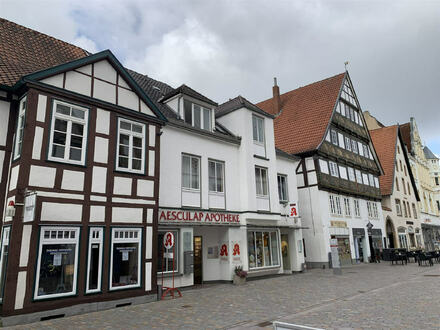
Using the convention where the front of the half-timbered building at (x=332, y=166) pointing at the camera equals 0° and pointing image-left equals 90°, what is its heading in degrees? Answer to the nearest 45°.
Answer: approximately 315°

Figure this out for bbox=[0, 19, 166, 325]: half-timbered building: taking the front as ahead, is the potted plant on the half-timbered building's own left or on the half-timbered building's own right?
on the half-timbered building's own left

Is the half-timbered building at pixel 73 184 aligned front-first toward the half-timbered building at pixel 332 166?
no

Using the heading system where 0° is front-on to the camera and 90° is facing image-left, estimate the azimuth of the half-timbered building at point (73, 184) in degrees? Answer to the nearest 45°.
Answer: approximately 315°

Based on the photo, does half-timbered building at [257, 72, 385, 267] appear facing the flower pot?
no

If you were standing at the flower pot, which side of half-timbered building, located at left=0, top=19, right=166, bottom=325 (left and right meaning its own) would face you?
left

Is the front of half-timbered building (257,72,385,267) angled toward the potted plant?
no

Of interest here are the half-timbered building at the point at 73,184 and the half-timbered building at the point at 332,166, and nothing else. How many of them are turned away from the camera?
0
